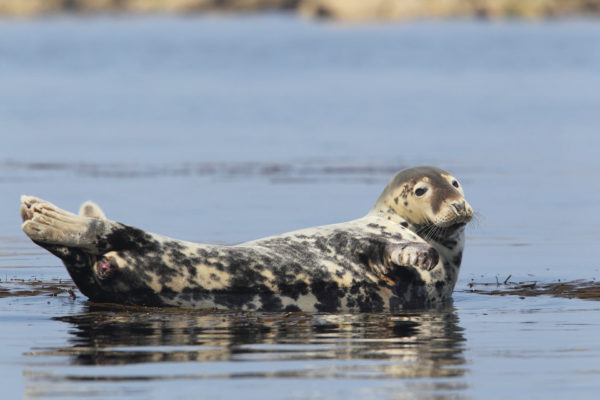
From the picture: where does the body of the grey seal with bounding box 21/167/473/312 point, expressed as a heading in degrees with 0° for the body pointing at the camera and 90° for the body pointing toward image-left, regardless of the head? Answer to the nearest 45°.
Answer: approximately 270°
